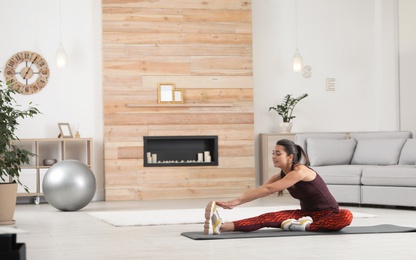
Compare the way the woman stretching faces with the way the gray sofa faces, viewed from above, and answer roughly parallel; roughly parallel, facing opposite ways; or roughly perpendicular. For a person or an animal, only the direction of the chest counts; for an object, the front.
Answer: roughly perpendicular

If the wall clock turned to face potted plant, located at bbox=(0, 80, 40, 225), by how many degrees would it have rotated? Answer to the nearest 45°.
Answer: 0° — it already faces it

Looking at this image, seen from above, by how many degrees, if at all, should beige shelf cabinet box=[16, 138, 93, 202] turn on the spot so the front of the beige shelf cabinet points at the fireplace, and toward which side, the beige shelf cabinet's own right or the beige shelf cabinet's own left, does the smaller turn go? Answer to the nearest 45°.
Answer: approximately 90° to the beige shelf cabinet's own left

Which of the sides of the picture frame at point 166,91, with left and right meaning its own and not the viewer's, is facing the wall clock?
right

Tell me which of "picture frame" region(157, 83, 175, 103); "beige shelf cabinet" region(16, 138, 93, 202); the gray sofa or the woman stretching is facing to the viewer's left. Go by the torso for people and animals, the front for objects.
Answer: the woman stretching

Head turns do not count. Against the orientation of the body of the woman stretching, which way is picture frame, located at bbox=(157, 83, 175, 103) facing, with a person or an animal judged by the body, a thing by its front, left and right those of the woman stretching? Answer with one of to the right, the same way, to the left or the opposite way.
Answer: to the left

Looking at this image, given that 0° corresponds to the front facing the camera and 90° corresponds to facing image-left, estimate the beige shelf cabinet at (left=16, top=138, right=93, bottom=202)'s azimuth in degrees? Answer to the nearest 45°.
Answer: approximately 0°

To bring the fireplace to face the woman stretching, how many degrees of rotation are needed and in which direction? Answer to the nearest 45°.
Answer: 0° — it already faces them
